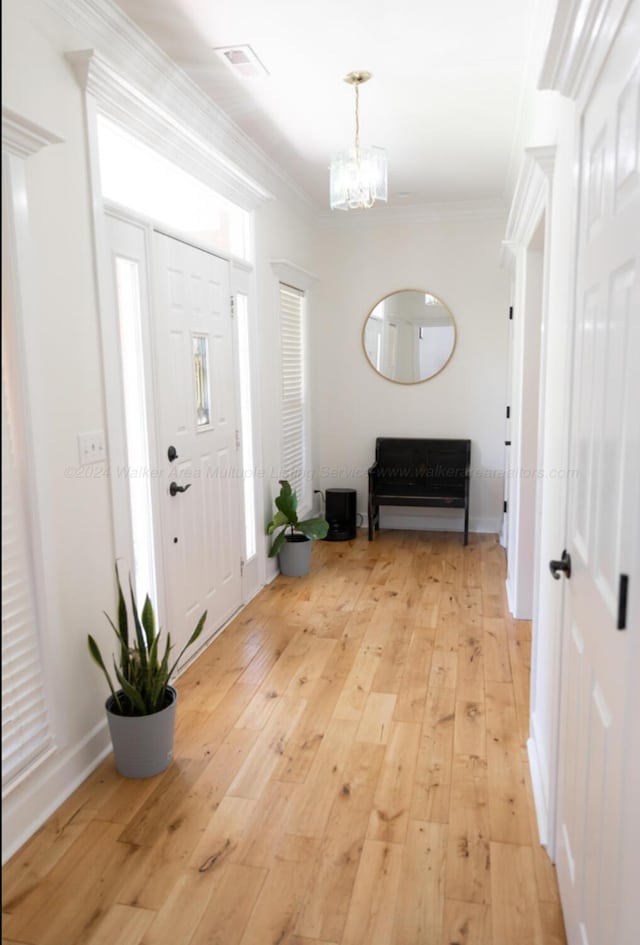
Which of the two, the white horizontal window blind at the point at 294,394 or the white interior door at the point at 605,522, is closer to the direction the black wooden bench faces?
the white interior door

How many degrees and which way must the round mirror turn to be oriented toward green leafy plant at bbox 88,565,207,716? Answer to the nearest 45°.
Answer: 0° — it already faces it

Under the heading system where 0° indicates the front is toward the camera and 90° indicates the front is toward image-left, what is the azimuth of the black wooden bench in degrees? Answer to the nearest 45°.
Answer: approximately 0°

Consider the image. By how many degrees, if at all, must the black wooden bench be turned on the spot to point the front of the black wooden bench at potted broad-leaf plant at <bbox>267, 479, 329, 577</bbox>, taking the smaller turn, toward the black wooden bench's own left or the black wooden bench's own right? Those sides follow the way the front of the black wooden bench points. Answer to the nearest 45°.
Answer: approximately 45° to the black wooden bench's own right

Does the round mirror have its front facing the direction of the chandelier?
yes

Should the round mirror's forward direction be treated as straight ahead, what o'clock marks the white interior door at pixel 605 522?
The white interior door is roughly at 12 o'clock from the round mirror.

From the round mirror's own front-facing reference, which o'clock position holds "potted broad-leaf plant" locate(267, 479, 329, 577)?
The potted broad-leaf plant is roughly at 1 o'clock from the round mirror.

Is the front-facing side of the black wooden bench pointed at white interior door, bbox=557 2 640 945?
yes

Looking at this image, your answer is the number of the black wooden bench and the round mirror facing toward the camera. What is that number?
2
